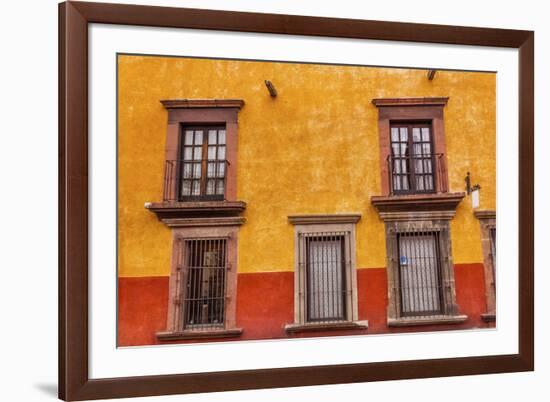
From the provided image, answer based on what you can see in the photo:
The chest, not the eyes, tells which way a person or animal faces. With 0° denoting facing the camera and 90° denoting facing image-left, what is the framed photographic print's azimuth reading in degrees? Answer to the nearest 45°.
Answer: approximately 315°
